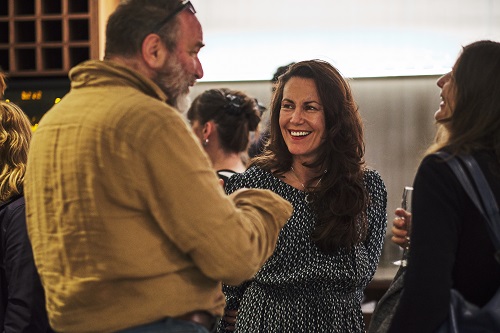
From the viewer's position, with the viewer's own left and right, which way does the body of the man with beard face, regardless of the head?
facing away from the viewer and to the right of the viewer

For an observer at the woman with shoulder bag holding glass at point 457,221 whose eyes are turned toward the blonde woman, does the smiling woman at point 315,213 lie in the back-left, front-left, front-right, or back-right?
front-right

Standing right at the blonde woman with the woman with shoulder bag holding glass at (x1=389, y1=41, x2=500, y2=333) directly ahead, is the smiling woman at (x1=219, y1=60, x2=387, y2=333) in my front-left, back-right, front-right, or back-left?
front-left

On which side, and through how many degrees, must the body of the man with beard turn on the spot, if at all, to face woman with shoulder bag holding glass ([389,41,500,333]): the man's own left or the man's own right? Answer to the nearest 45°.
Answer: approximately 45° to the man's own right

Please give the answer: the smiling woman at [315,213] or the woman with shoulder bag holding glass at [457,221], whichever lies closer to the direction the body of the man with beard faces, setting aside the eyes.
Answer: the smiling woman

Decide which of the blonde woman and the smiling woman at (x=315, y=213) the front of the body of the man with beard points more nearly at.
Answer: the smiling woman

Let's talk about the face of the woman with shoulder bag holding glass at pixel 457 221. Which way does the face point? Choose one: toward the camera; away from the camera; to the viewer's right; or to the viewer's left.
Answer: to the viewer's left

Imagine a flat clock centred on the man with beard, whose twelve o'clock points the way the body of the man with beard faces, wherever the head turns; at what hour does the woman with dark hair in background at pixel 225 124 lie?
The woman with dark hair in background is roughly at 11 o'clock from the man with beard.

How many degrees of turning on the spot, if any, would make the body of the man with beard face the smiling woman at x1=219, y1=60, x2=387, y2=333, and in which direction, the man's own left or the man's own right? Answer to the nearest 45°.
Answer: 0° — they already face them

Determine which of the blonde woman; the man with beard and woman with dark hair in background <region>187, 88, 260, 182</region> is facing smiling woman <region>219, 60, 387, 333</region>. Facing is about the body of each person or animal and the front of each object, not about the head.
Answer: the man with beard

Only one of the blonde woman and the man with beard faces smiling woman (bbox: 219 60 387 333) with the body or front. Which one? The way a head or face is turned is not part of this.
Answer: the man with beard

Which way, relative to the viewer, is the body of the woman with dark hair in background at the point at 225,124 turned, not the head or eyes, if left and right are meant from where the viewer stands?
facing away from the viewer and to the left of the viewer

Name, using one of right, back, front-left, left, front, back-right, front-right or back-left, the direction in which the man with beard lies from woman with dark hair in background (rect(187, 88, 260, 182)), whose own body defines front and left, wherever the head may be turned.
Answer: back-left

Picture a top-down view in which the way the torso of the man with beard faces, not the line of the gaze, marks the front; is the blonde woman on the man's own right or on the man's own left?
on the man's own left
